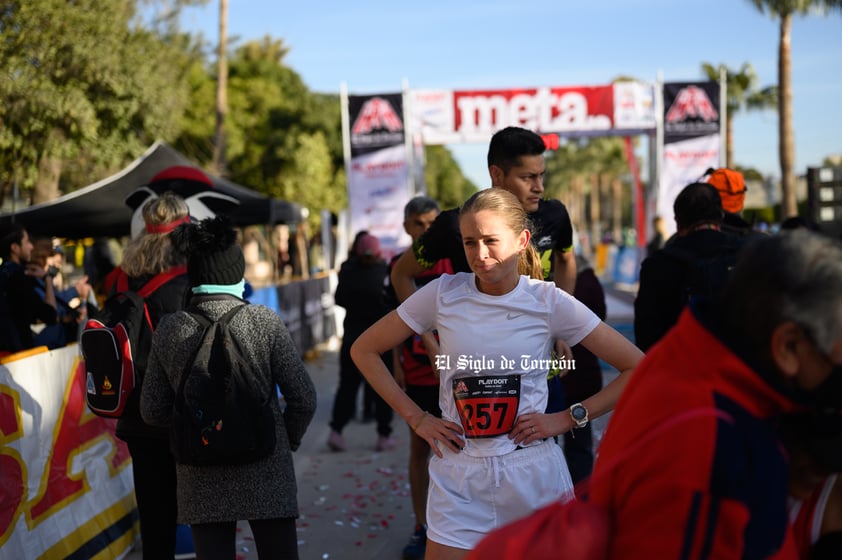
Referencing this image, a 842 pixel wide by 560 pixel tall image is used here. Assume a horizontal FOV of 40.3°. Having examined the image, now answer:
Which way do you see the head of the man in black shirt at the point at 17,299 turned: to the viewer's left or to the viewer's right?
to the viewer's right

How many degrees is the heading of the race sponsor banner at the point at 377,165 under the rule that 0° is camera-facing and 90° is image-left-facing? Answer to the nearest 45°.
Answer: approximately 0°

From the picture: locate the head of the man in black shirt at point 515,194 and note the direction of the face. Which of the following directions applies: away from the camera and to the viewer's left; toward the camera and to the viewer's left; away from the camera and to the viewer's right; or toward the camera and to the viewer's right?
toward the camera and to the viewer's right

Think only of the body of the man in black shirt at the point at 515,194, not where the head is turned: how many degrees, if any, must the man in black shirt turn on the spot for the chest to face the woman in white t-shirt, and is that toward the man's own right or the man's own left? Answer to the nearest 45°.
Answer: approximately 45° to the man's own right

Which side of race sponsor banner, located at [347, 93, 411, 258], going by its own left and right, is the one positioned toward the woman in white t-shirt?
front

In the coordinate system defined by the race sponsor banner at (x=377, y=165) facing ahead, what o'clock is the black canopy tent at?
The black canopy tent is roughly at 1 o'clock from the race sponsor banner.

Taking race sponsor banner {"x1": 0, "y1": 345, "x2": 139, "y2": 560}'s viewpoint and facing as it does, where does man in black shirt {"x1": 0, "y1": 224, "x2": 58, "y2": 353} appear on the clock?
The man in black shirt is roughly at 6 o'clock from the race sponsor banner.

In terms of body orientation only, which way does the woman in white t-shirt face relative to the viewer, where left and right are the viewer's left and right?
facing the viewer

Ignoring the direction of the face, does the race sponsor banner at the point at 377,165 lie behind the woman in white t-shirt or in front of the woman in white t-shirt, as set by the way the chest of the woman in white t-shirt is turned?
behind

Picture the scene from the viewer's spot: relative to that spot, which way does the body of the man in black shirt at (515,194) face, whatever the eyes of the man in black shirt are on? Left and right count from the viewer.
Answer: facing the viewer and to the right of the viewer

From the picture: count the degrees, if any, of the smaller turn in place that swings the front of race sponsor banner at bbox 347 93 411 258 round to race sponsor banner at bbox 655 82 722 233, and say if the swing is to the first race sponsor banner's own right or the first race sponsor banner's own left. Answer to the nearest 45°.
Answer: approximately 90° to the first race sponsor banner's own left

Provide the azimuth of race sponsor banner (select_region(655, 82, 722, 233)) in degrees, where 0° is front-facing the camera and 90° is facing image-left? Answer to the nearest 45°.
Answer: approximately 0°
